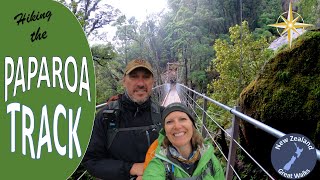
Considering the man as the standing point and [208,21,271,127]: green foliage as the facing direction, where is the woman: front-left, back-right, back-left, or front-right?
back-right

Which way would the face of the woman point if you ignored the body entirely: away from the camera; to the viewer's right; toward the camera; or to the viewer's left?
toward the camera

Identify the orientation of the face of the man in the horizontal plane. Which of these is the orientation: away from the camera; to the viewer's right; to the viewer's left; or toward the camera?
toward the camera

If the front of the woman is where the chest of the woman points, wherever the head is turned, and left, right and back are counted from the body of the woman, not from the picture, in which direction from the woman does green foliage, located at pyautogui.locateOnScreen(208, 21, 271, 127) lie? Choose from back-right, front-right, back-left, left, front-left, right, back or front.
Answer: back

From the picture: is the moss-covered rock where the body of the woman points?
no

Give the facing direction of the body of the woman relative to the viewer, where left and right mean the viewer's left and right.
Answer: facing the viewer
